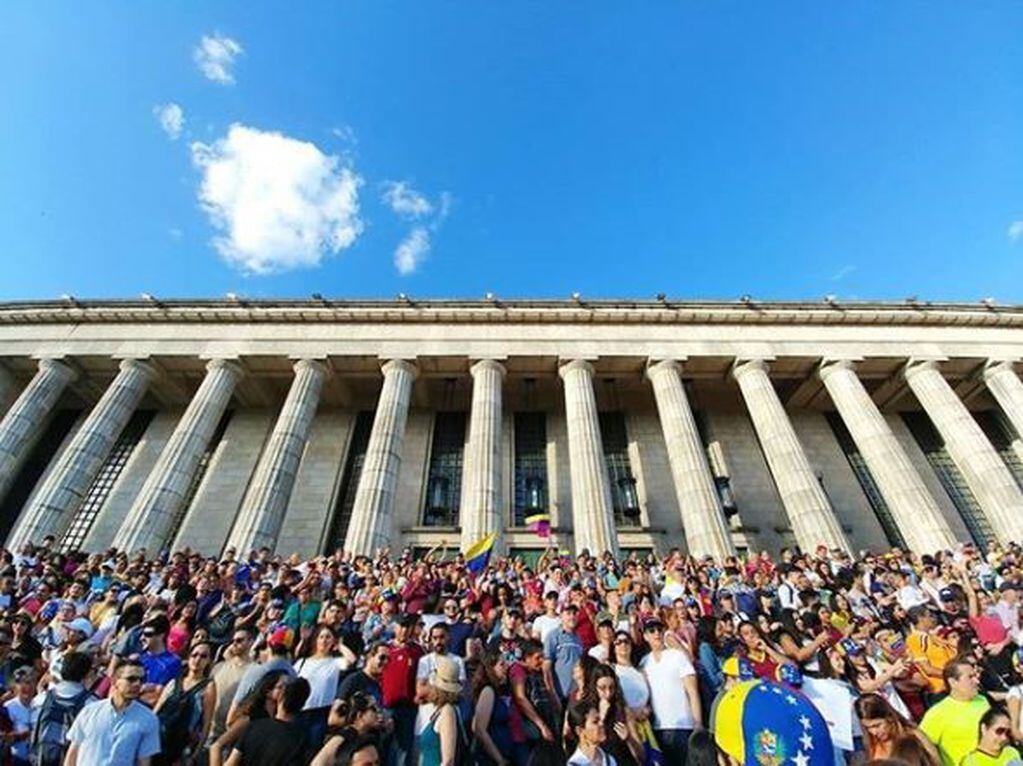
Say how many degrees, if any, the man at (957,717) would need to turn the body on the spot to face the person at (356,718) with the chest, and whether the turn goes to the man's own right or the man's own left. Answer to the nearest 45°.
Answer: approximately 90° to the man's own right

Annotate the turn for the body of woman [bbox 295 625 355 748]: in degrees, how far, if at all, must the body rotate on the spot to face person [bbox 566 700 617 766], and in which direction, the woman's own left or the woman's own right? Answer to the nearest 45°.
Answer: approximately 45° to the woman's own left

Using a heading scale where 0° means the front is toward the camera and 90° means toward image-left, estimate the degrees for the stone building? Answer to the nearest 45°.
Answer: approximately 0°

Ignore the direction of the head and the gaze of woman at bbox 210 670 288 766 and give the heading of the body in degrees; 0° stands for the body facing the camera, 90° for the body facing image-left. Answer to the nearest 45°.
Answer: approximately 315°

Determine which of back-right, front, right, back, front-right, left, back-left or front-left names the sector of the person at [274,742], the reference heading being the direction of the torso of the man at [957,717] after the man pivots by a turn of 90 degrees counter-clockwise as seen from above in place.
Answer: back

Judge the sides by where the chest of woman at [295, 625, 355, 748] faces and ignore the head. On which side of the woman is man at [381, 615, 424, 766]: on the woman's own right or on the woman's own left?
on the woman's own left

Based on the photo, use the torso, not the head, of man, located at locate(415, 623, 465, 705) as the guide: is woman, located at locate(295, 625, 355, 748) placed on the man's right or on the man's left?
on the man's right

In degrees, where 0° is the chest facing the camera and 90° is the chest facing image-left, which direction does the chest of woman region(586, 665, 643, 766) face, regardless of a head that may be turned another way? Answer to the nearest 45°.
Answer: approximately 45°

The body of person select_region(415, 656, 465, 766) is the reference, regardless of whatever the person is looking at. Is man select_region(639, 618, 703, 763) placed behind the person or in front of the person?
behind

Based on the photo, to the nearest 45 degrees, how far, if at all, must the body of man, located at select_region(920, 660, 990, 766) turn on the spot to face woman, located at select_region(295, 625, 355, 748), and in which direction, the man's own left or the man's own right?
approximately 90° to the man's own right
